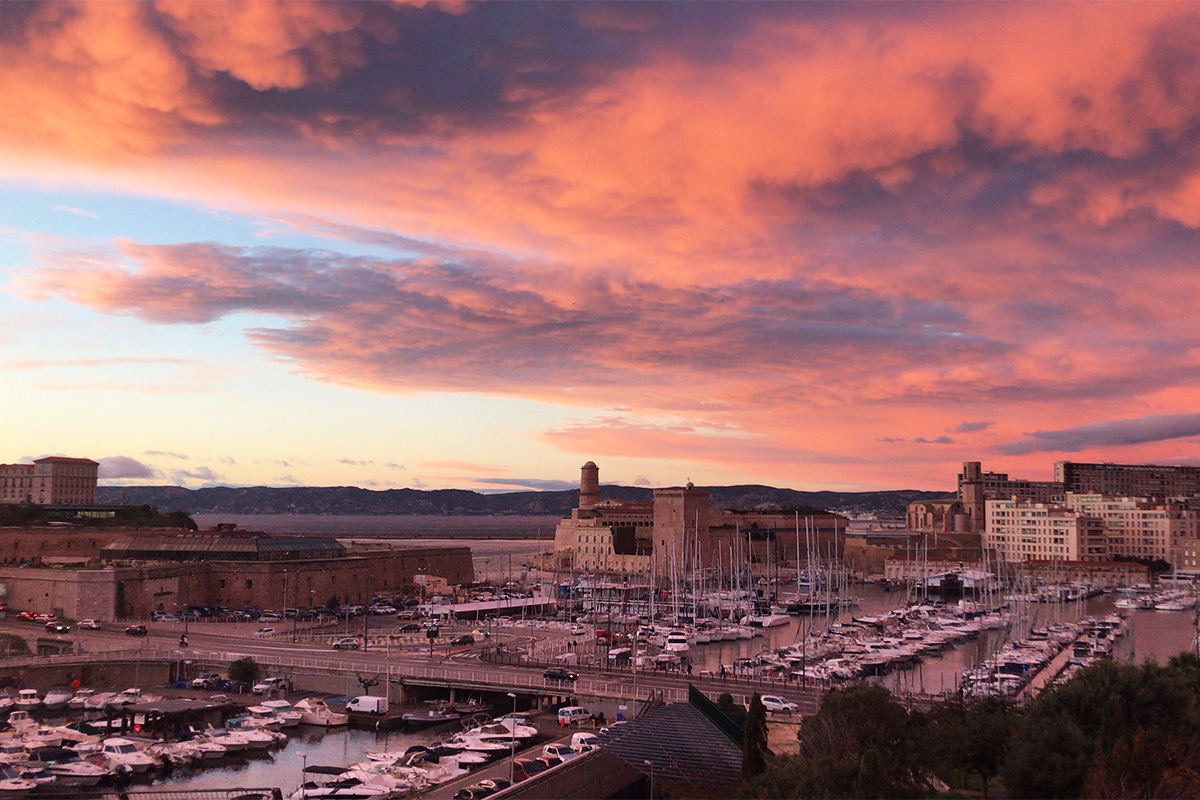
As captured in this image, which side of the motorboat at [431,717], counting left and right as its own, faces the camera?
left

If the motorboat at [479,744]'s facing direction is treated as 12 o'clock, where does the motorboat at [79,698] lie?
the motorboat at [79,698] is roughly at 6 o'clock from the motorboat at [479,744].

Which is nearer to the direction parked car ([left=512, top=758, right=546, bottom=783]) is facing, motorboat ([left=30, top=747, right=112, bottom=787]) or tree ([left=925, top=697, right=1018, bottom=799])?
the motorboat
